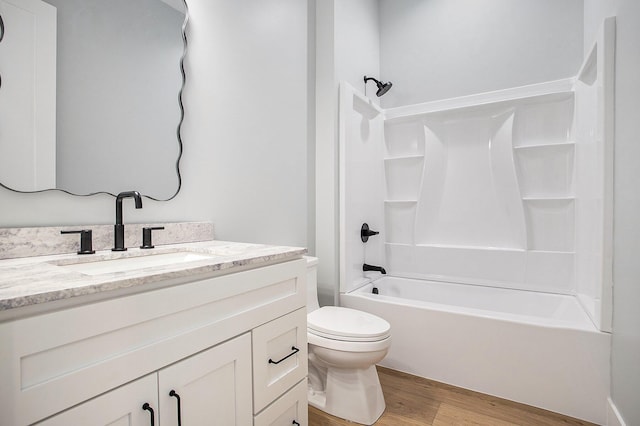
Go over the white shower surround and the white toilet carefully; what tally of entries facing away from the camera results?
0

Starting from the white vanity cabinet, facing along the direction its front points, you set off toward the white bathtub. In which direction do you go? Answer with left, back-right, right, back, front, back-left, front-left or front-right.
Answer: front-left

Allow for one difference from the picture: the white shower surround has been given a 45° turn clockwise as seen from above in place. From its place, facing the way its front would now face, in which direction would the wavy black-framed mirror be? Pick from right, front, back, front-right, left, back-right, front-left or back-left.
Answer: front

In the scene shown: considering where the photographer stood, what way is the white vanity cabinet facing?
facing the viewer and to the right of the viewer

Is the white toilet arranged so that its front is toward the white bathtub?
no

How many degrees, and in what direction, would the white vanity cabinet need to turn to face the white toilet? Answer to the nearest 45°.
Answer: approximately 90° to its left

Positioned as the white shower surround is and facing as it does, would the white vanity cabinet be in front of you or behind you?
in front

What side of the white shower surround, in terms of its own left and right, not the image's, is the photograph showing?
front

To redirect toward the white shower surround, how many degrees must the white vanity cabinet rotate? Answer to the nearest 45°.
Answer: approximately 45° to its left

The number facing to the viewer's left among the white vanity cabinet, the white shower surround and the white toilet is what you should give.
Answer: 0

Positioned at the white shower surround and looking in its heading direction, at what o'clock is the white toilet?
The white toilet is roughly at 1 o'clock from the white shower surround.
